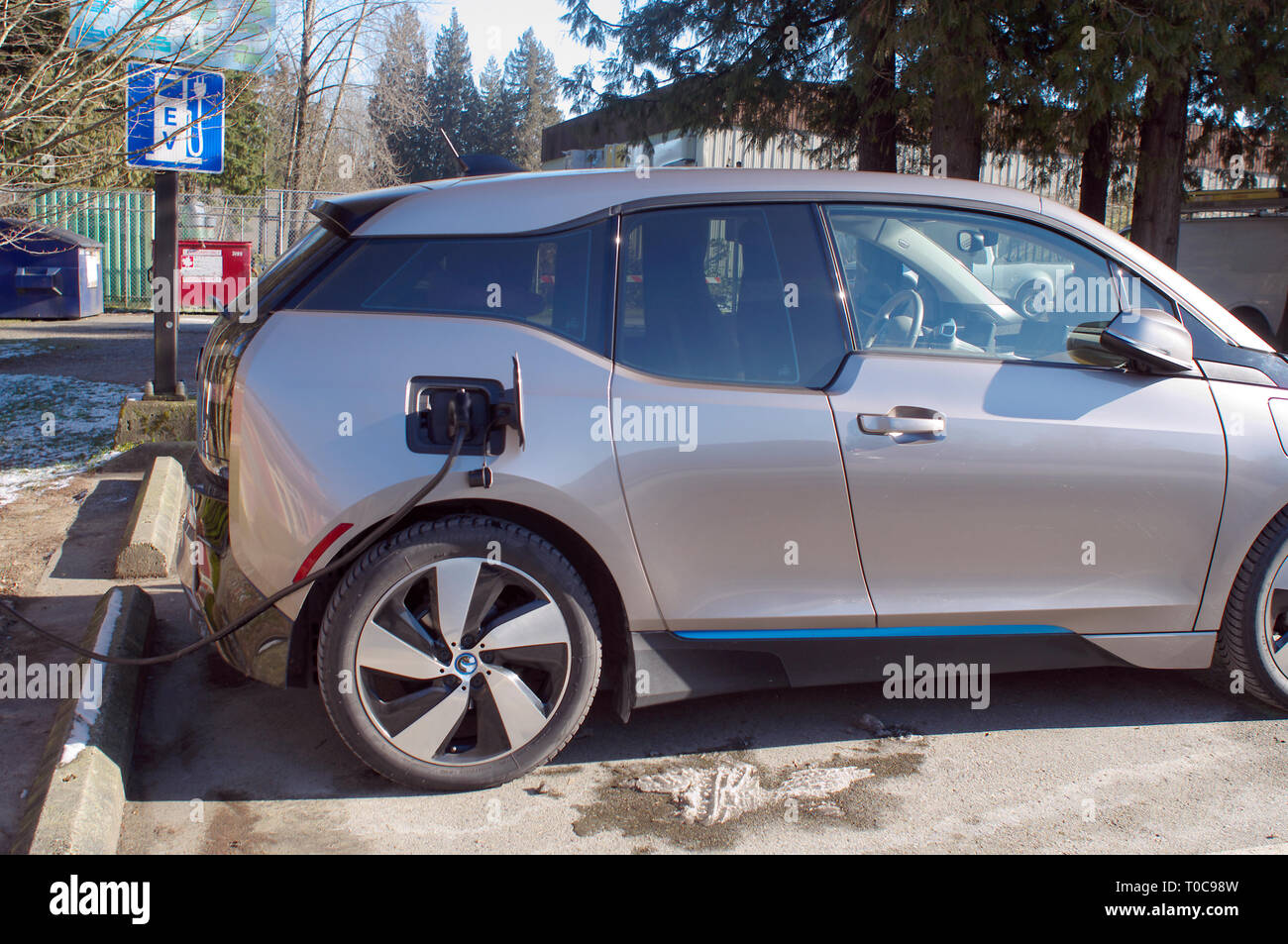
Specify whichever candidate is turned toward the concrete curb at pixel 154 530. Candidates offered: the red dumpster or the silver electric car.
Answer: the red dumpster

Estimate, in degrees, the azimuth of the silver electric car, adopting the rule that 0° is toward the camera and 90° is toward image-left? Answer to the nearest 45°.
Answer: approximately 270°

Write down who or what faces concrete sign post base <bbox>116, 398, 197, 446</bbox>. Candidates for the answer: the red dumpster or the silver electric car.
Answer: the red dumpster

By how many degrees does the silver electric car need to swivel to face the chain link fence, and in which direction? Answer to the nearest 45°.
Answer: approximately 135° to its left

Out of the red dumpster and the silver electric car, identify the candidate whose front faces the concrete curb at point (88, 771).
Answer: the red dumpster

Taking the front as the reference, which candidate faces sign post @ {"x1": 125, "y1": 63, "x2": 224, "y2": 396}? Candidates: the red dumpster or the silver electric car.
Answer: the red dumpster

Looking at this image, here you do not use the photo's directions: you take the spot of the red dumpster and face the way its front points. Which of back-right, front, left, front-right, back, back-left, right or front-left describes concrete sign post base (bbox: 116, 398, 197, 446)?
front

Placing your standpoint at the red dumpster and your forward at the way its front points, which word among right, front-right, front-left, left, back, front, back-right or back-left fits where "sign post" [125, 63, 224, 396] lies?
front

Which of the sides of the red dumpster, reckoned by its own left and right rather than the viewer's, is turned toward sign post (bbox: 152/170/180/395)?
front

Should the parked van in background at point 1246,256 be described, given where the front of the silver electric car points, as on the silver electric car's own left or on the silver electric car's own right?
on the silver electric car's own left

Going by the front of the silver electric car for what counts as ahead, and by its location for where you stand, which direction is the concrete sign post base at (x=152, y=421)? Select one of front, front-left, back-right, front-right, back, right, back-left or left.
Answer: back-left

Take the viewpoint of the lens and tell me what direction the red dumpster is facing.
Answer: facing the viewer

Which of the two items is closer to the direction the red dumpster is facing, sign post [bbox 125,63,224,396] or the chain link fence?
the sign post

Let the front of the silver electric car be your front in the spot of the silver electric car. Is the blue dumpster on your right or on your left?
on your left
